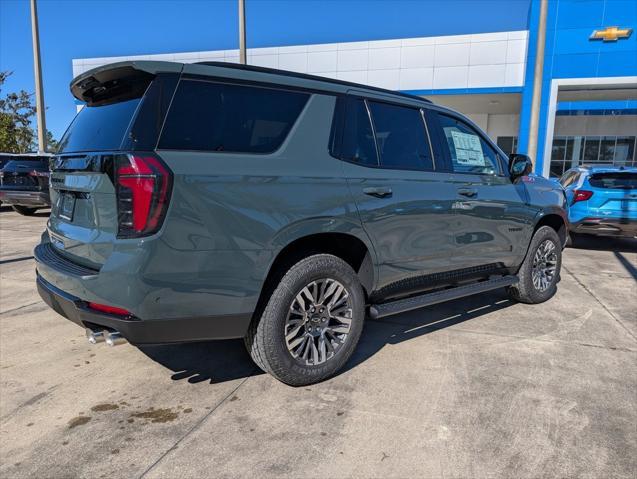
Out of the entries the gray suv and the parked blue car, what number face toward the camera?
0

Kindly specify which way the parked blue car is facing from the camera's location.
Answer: facing away from the viewer

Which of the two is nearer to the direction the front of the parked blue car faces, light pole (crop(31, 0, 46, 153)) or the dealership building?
the dealership building

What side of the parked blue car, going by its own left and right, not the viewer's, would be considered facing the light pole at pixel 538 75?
front

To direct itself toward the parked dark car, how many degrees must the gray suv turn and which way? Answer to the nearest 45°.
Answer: approximately 90° to its left

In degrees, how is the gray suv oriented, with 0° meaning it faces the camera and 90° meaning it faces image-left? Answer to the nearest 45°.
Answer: approximately 225°

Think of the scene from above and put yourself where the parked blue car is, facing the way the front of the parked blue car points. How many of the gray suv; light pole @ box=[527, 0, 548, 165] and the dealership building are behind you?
1

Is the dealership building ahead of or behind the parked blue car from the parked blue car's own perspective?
ahead

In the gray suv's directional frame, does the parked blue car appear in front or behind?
in front

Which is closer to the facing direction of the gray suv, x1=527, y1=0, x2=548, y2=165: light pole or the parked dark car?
the light pole

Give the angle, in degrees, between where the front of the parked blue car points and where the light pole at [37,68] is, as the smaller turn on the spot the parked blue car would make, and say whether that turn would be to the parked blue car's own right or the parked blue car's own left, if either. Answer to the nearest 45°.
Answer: approximately 90° to the parked blue car's own left
